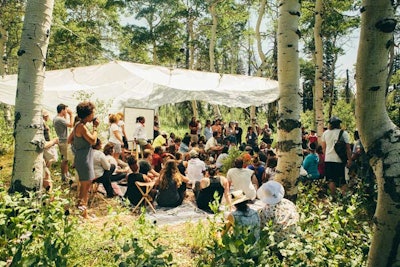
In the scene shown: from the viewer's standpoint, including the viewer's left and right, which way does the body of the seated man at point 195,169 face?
facing away from the viewer

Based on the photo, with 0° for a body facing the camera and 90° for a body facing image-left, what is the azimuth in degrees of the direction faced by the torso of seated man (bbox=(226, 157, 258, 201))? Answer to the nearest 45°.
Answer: approximately 180°

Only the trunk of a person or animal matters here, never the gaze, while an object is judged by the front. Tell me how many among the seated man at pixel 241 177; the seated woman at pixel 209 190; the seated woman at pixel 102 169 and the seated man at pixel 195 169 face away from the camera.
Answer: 3

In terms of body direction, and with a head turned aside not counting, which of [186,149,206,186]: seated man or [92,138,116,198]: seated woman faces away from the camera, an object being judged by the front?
the seated man

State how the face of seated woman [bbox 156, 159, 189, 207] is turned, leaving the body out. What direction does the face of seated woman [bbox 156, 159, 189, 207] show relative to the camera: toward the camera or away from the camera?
away from the camera

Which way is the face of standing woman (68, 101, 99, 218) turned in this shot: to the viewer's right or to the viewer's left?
to the viewer's right

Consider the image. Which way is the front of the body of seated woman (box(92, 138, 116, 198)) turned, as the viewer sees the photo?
to the viewer's right

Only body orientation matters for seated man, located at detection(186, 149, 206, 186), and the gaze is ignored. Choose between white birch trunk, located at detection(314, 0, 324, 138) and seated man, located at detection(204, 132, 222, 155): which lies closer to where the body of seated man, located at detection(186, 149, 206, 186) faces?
the seated man

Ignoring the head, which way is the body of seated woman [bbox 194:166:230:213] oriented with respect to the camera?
away from the camera

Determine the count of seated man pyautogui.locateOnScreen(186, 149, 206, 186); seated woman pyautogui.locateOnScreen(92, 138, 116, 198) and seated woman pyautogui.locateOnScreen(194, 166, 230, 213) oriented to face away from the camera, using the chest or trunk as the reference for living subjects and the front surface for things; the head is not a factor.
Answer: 2

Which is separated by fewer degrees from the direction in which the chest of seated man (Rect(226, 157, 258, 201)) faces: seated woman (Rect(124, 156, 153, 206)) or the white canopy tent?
the white canopy tent

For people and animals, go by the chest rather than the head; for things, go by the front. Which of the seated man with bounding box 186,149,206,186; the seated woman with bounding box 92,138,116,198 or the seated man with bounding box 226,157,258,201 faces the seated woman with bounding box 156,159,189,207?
the seated woman with bounding box 92,138,116,198

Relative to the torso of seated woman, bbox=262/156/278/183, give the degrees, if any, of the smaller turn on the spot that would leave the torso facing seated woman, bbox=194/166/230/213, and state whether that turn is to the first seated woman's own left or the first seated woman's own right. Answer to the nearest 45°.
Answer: approximately 90° to the first seated woman's own left

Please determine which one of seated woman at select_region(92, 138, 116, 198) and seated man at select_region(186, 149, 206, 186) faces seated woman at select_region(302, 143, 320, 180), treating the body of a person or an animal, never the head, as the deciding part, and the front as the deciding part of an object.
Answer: seated woman at select_region(92, 138, 116, 198)

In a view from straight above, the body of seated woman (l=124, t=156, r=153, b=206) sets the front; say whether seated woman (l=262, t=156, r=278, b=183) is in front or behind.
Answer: in front

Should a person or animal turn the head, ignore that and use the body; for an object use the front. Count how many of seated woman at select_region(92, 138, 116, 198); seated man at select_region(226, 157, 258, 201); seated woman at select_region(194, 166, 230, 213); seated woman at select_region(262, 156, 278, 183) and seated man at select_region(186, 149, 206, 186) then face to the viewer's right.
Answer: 1

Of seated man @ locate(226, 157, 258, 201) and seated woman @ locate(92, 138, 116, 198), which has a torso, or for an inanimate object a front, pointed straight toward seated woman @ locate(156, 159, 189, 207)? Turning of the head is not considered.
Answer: seated woman @ locate(92, 138, 116, 198)

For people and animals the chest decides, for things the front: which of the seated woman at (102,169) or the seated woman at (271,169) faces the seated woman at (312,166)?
the seated woman at (102,169)

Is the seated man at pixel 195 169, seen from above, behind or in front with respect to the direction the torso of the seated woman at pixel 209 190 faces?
in front
